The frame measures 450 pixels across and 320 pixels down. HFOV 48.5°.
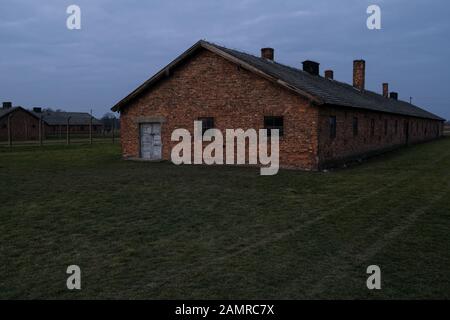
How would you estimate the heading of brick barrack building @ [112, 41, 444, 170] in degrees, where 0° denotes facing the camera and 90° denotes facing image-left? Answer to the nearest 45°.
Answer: approximately 45°
